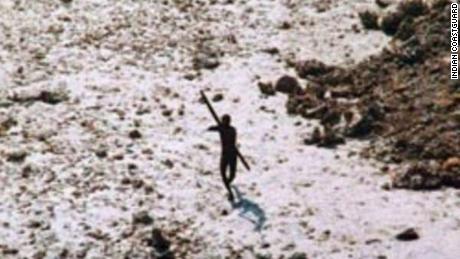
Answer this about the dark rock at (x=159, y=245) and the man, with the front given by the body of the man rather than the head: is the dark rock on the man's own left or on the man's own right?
on the man's own right

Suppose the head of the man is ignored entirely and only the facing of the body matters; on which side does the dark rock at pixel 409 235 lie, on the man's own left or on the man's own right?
on the man's own left

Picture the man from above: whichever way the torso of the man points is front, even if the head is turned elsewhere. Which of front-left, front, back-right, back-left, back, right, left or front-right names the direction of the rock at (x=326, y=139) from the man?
back-left

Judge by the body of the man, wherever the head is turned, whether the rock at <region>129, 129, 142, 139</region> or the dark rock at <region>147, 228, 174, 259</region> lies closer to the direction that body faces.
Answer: the dark rock

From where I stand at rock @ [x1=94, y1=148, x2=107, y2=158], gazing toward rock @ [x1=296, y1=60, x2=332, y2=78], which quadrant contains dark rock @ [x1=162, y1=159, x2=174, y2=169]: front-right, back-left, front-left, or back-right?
front-right

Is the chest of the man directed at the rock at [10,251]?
no

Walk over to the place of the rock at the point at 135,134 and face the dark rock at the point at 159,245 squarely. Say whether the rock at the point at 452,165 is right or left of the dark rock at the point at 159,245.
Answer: left

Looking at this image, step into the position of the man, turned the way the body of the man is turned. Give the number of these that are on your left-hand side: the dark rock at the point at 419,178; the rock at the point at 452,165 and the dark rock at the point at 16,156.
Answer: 2

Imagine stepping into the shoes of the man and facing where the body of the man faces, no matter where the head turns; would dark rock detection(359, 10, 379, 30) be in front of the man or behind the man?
behind

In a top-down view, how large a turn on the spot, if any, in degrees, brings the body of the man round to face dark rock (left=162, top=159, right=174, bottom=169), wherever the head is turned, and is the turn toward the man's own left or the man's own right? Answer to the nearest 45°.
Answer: approximately 135° to the man's own right

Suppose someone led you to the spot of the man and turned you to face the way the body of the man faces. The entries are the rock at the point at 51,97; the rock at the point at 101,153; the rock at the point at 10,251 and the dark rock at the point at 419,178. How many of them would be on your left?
1

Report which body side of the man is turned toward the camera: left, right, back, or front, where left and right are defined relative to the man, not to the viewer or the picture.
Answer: front

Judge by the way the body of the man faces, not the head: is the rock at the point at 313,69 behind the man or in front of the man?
behind

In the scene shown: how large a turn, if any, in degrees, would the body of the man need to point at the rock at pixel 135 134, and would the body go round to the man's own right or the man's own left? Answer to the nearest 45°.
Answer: approximately 135° to the man's own right

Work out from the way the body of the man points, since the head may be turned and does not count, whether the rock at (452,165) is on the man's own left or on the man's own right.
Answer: on the man's own left

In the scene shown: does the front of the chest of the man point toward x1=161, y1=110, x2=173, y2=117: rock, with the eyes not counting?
no

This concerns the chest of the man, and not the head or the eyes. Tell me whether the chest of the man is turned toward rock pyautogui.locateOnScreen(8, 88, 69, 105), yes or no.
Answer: no

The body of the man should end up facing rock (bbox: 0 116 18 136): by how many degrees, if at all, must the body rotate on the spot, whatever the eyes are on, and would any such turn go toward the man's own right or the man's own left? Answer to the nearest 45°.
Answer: approximately 135° to the man's own right

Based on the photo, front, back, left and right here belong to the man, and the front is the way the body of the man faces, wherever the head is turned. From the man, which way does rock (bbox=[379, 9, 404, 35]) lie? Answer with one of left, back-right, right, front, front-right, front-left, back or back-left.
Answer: back-left
